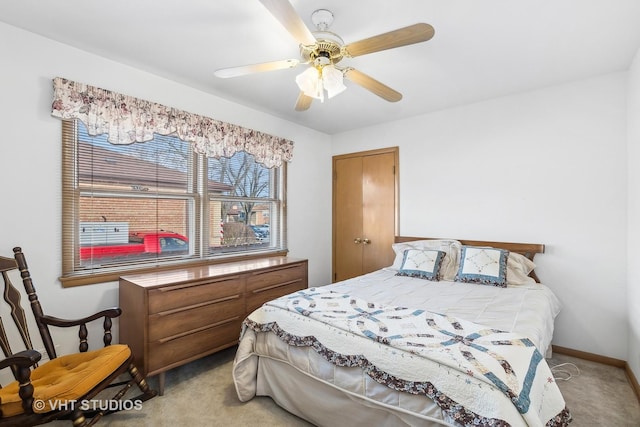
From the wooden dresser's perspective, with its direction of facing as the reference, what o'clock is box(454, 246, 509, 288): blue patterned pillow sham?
The blue patterned pillow sham is roughly at 11 o'clock from the wooden dresser.

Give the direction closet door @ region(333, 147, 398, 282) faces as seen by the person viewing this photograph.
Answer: facing the viewer and to the left of the viewer

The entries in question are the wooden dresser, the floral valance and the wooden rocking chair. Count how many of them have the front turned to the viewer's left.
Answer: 0

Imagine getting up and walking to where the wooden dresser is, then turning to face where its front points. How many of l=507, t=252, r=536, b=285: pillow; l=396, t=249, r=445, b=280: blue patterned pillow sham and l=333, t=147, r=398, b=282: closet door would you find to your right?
0

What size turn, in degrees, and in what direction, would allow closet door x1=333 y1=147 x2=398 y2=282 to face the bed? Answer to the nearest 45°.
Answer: approximately 45° to its left

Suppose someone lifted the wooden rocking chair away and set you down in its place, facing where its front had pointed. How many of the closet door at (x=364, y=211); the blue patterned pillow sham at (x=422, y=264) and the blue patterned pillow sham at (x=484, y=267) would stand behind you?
0

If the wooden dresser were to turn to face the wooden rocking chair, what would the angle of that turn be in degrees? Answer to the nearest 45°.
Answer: approximately 90° to its right

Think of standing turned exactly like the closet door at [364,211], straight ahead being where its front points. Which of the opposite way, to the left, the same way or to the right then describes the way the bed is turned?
the same way

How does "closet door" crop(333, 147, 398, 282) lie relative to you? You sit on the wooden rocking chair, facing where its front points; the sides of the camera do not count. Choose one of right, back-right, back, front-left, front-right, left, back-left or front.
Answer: front-left

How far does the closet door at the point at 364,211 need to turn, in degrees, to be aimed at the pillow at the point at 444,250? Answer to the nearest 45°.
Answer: approximately 90° to its left

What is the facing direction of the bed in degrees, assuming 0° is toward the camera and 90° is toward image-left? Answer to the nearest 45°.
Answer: approximately 45°

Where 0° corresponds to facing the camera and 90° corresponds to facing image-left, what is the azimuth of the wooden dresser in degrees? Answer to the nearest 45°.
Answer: approximately 315°

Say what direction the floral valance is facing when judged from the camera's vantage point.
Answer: facing the viewer and to the right of the viewer

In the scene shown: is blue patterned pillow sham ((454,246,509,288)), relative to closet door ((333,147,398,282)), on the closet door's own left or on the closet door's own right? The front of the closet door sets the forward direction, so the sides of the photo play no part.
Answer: on the closet door's own left

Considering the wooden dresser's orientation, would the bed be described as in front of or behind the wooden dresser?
in front

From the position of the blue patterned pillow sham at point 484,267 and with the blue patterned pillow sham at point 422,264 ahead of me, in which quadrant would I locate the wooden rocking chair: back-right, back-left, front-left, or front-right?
front-left

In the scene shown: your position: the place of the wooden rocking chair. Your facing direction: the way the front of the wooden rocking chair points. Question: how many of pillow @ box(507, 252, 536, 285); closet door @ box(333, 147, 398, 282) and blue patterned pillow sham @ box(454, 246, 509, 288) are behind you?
0

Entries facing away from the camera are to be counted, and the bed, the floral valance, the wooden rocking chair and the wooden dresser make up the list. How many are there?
0

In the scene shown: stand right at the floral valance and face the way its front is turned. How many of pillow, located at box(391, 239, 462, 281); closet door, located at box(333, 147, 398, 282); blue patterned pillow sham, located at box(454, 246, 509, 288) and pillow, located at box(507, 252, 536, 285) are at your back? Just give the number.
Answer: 0

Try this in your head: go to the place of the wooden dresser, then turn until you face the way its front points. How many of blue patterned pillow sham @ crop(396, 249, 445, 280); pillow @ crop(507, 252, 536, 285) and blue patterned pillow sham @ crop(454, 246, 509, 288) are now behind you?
0

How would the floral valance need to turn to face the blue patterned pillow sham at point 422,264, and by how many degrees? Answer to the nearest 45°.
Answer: approximately 45° to its left
